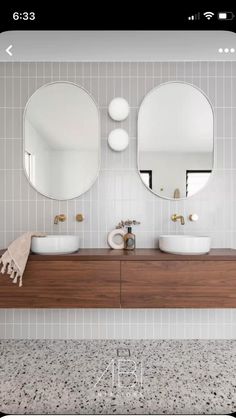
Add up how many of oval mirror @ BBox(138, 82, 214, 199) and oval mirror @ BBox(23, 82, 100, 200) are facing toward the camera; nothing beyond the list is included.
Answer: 2

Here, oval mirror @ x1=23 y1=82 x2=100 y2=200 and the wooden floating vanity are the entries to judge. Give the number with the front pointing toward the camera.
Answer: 2

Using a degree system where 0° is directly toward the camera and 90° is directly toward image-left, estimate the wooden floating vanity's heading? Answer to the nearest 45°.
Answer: approximately 0°

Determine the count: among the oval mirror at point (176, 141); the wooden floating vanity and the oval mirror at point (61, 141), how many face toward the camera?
3

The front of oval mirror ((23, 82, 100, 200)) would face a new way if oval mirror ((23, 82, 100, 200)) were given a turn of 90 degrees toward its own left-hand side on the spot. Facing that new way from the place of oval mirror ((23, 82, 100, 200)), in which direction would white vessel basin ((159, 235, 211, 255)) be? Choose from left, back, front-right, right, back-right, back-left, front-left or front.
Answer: front-right
